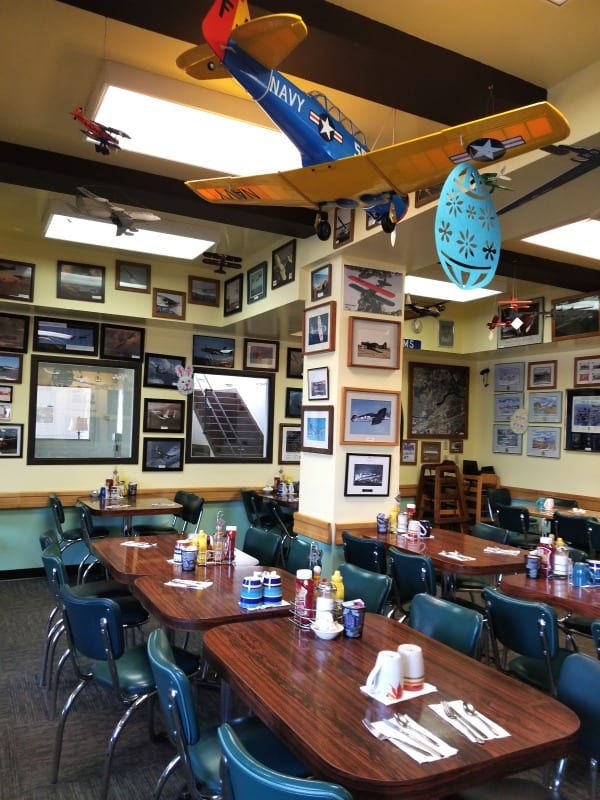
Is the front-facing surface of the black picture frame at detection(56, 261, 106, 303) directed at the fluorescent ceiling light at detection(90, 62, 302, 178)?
yes

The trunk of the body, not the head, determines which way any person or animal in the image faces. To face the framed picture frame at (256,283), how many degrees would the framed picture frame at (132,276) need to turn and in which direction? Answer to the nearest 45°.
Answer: approximately 45° to its left

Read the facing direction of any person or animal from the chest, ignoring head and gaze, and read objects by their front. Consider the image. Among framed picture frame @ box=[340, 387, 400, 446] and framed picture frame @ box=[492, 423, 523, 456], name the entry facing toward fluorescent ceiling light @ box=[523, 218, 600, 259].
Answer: framed picture frame @ box=[492, 423, 523, 456]

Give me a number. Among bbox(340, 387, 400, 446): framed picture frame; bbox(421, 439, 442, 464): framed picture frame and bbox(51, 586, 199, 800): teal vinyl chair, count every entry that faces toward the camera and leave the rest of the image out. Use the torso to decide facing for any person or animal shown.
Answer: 2

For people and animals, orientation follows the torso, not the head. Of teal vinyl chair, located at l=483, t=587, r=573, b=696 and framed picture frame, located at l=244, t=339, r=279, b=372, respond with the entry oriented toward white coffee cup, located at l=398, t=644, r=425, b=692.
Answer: the framed picture frame

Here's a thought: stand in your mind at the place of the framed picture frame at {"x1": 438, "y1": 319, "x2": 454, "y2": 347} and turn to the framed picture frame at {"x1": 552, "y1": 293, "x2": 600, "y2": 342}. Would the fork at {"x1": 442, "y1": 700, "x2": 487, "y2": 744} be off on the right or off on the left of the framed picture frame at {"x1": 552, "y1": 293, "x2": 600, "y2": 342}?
right

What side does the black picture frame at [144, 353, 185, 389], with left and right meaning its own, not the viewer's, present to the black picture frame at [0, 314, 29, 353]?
right

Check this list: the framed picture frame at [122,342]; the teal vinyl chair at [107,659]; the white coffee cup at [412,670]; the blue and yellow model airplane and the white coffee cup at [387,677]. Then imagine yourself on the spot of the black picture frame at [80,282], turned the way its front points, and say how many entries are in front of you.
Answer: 4

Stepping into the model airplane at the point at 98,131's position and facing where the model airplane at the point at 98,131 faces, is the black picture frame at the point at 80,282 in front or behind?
behind

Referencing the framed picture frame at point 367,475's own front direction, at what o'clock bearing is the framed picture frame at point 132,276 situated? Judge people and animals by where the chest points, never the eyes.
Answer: the framed picture frame at point 132,276 is roughly at 4 o'clock from the framed picture frame at point 367,475.

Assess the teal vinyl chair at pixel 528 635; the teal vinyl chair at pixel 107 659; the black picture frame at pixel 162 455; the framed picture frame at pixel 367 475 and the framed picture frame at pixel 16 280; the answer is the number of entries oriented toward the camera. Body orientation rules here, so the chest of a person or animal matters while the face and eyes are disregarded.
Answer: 3

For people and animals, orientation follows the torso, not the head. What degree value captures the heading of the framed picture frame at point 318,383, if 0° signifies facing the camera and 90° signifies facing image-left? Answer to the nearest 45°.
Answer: approximately 45°

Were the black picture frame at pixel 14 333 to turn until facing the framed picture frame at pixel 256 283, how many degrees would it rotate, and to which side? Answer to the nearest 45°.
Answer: approximately 45° to its left
